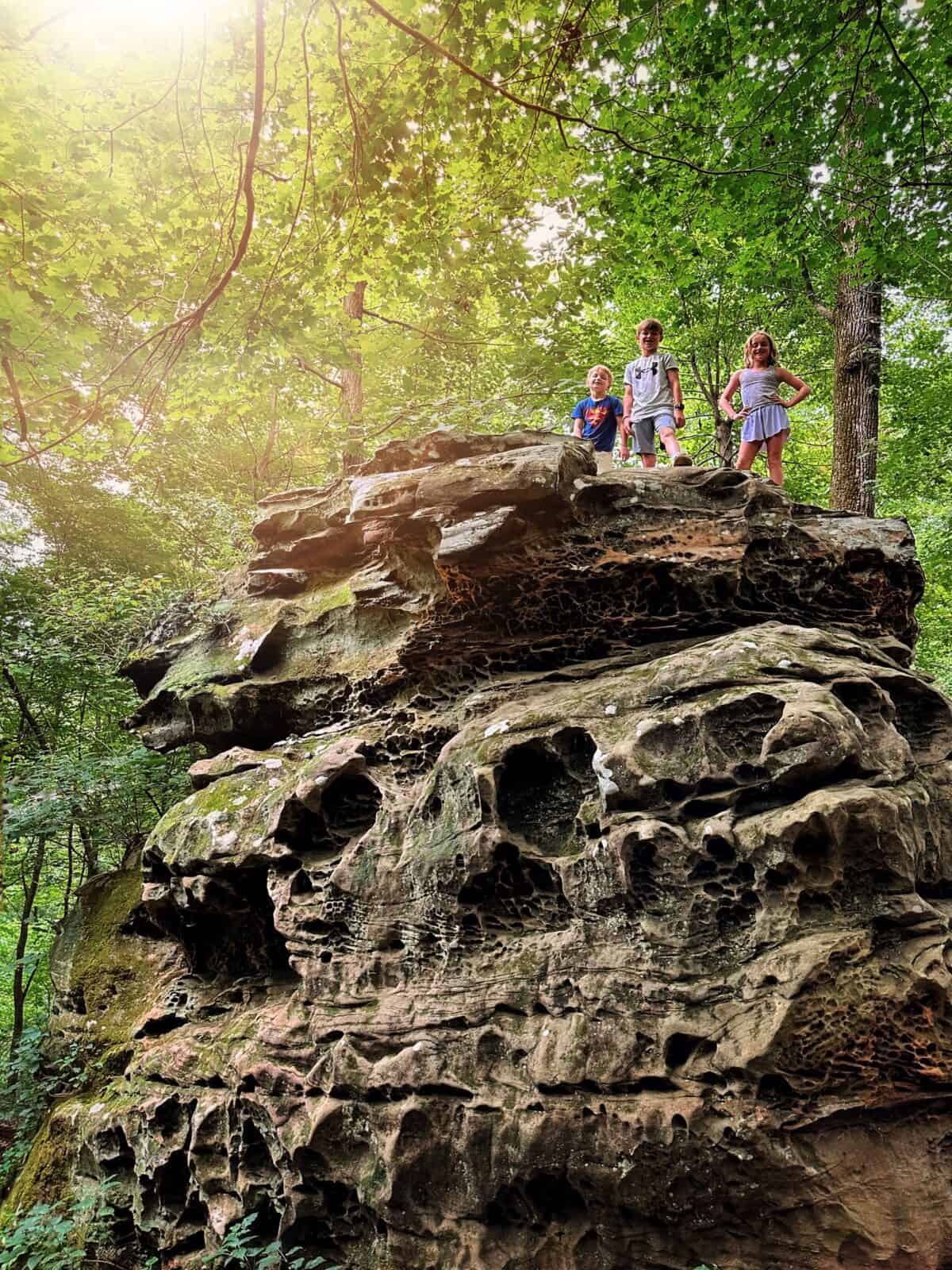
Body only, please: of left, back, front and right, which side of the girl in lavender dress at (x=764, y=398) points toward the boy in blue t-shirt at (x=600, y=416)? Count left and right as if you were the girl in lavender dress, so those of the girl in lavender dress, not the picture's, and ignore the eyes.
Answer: right

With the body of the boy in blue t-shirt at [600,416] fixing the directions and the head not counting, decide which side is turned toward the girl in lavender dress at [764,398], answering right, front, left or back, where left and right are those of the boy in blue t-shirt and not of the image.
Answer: left

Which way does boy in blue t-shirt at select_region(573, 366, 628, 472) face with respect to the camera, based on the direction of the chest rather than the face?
toward the camera

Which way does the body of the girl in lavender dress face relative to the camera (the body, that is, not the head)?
toward the camera

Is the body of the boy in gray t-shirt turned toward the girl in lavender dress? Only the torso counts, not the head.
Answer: no

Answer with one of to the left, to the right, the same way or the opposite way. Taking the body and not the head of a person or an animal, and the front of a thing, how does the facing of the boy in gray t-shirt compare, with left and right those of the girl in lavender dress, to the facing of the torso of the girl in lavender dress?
the same way

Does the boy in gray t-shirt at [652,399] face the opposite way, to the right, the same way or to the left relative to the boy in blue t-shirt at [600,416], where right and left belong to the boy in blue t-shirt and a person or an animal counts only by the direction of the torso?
the same way

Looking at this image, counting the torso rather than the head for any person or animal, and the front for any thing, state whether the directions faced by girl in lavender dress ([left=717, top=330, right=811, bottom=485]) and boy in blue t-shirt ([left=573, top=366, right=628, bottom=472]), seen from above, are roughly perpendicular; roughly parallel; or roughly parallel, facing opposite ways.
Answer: roughly parallel

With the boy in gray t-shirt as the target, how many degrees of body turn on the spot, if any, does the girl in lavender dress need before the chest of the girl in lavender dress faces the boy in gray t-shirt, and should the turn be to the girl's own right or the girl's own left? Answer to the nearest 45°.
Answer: approximately 90° to the girl's own right

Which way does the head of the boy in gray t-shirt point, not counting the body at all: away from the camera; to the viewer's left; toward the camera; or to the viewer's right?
toward the camera

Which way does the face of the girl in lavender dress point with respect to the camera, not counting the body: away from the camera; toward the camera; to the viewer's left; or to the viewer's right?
toward the camera

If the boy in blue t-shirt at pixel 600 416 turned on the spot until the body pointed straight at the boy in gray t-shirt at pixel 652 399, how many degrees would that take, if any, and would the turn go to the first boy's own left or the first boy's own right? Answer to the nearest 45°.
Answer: approximately 45° to the first boy's own left

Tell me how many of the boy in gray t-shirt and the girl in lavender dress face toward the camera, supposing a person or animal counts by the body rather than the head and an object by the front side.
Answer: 2
